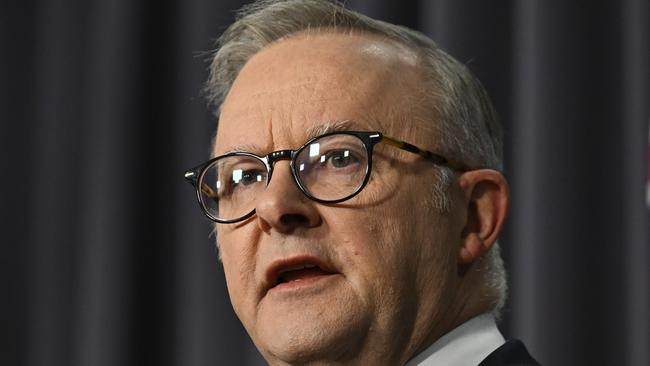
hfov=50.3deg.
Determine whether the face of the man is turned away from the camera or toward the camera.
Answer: toward the camera
